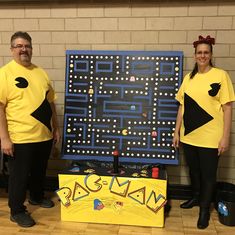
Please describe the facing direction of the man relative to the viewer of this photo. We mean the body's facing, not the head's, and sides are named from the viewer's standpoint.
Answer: facing the viewer and to the right of the viewer

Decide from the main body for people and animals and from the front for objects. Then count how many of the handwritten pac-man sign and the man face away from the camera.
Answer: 0

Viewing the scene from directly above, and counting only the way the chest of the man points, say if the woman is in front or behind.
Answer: in front

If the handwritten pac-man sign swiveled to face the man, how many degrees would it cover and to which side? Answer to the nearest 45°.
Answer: approximately 90° to its right

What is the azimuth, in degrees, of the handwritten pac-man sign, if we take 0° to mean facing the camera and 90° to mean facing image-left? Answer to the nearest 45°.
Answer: approximately 0°

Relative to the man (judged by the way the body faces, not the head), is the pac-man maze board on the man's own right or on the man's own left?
on the man's own left

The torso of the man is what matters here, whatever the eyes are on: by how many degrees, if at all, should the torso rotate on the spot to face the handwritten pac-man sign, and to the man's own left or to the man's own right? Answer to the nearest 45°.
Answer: approximately 45° to the man's own left
